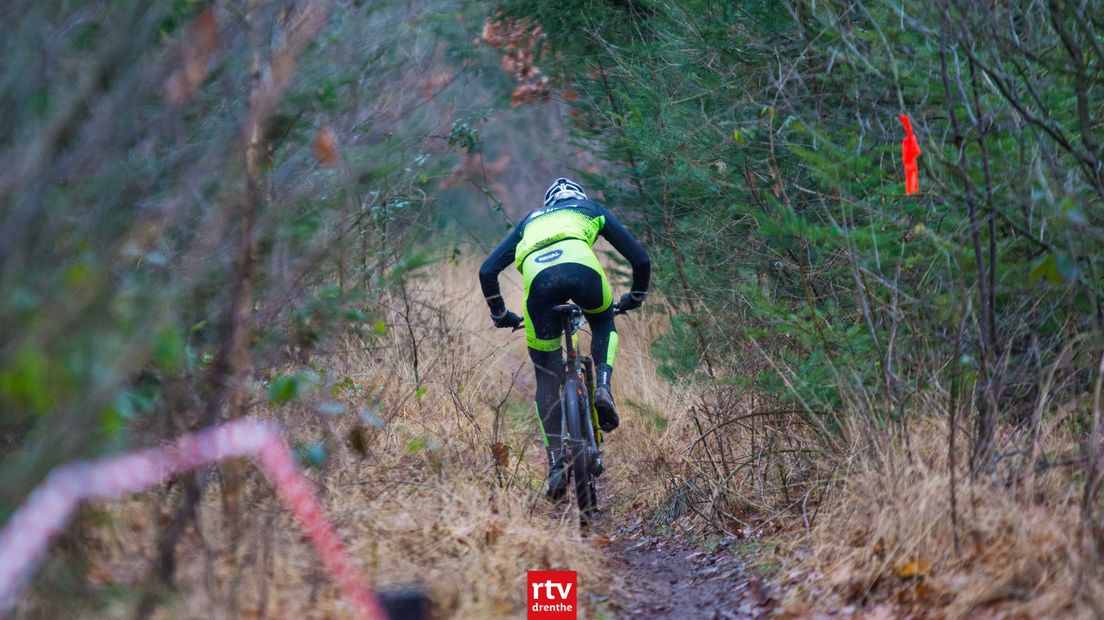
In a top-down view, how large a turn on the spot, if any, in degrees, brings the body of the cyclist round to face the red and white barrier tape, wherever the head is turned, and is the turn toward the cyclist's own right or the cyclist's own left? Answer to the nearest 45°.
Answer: approximately 135° to the cyclist's own left

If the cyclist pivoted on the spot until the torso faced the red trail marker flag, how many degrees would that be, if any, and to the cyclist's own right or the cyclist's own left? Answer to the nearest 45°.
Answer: approximately 45° to the cyclist's own right

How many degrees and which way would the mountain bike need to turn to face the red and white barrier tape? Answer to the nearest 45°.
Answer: approximately 135° to its left

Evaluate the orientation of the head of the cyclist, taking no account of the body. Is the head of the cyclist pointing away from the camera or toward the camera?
away from the camera

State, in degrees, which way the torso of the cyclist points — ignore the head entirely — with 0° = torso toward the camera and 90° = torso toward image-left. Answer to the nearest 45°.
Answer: approximately 180°

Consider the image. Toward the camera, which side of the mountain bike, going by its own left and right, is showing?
back
